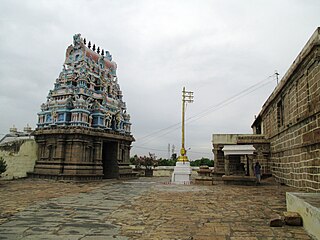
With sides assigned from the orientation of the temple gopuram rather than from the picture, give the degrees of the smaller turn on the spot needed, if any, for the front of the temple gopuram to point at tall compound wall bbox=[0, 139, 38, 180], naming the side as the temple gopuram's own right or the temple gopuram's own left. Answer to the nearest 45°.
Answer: approximately 135° to the temple gopuram's own right

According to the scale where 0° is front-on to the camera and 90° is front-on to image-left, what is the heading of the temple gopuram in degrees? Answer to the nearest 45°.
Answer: approximately 315°

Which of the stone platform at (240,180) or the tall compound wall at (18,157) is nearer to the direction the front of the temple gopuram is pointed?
the stone platform
